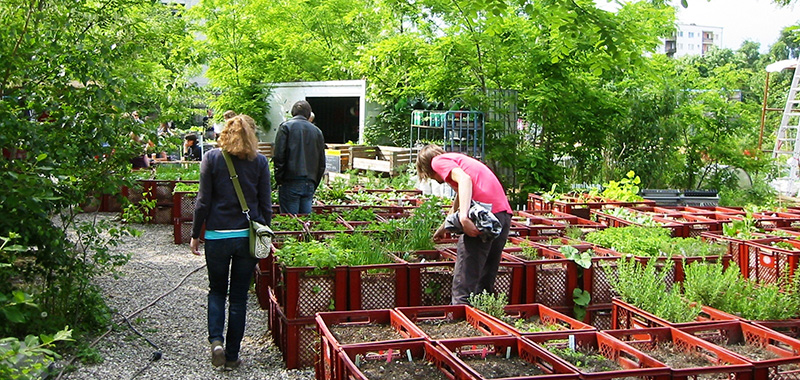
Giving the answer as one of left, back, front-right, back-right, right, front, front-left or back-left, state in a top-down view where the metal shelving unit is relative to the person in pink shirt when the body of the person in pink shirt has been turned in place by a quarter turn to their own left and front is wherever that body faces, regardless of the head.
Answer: back

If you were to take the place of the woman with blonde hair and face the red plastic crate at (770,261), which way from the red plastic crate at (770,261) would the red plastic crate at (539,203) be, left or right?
left

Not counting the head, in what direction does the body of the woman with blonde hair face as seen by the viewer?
away from the camera

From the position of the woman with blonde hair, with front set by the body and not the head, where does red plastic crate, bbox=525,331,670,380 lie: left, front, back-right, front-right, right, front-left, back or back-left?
back-right

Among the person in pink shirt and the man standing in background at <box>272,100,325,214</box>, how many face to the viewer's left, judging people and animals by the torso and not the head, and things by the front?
1

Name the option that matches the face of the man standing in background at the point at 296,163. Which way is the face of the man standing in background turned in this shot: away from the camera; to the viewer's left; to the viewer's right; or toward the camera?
away from the camera

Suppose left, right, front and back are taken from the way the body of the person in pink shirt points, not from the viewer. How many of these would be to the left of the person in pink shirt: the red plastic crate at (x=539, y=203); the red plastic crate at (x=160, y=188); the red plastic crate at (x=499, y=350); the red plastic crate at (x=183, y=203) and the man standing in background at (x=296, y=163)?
1

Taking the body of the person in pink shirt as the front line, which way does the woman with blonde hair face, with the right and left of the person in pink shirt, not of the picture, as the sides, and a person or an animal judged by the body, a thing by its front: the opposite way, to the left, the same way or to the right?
to the right

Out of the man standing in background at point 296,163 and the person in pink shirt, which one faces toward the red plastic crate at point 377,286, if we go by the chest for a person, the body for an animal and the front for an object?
the person in pink shirt

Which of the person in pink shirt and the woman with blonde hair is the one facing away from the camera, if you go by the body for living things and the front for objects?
the woman with blonde hair

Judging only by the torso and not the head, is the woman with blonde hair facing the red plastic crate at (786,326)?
no

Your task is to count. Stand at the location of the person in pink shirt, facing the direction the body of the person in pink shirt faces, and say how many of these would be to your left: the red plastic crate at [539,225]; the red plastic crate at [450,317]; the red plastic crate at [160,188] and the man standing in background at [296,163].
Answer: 1

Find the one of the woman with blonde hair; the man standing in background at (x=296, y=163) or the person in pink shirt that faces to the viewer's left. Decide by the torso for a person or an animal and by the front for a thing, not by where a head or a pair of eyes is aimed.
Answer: the person in pink shirt

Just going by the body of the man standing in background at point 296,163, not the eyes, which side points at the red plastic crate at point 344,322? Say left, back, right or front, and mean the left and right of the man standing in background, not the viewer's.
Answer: back

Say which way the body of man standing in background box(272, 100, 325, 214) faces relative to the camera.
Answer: away from the camera

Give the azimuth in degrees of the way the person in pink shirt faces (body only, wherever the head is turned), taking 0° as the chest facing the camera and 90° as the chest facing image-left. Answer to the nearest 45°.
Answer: approximately 90°

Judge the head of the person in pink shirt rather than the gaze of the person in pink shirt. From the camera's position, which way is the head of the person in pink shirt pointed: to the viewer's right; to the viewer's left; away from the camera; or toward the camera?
to the viewer's left

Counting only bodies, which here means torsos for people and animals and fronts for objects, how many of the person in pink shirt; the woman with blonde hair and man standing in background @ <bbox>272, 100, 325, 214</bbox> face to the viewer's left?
1

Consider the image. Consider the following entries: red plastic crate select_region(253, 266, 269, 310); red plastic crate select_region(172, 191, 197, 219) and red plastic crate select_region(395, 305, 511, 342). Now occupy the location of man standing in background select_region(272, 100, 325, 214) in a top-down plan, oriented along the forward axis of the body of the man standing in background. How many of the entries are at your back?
2
